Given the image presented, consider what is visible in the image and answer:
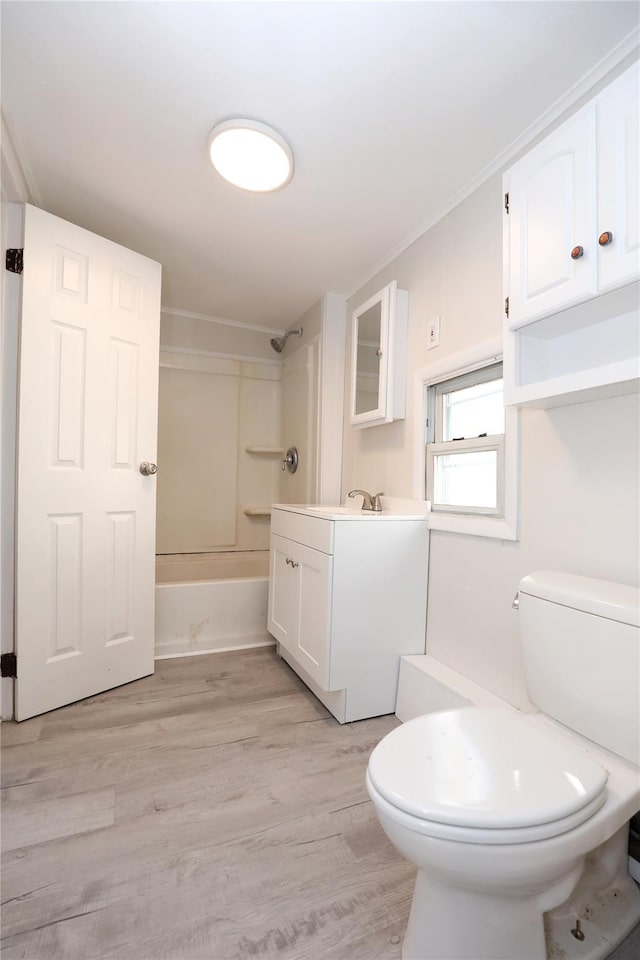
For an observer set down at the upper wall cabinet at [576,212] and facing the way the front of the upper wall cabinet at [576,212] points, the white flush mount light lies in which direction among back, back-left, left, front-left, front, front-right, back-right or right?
front-right

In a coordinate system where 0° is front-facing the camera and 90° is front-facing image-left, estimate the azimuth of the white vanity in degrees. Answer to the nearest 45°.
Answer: approximately 45°

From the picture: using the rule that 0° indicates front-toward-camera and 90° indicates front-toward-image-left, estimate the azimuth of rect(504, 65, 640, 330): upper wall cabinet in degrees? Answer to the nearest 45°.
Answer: approximately 45°

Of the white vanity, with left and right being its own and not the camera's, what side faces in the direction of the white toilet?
left

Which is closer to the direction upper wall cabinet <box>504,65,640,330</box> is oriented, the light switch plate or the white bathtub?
the white bathtub

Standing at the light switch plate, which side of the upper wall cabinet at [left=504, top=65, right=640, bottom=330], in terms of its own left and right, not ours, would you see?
right

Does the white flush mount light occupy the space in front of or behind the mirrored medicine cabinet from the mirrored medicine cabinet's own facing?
in front
